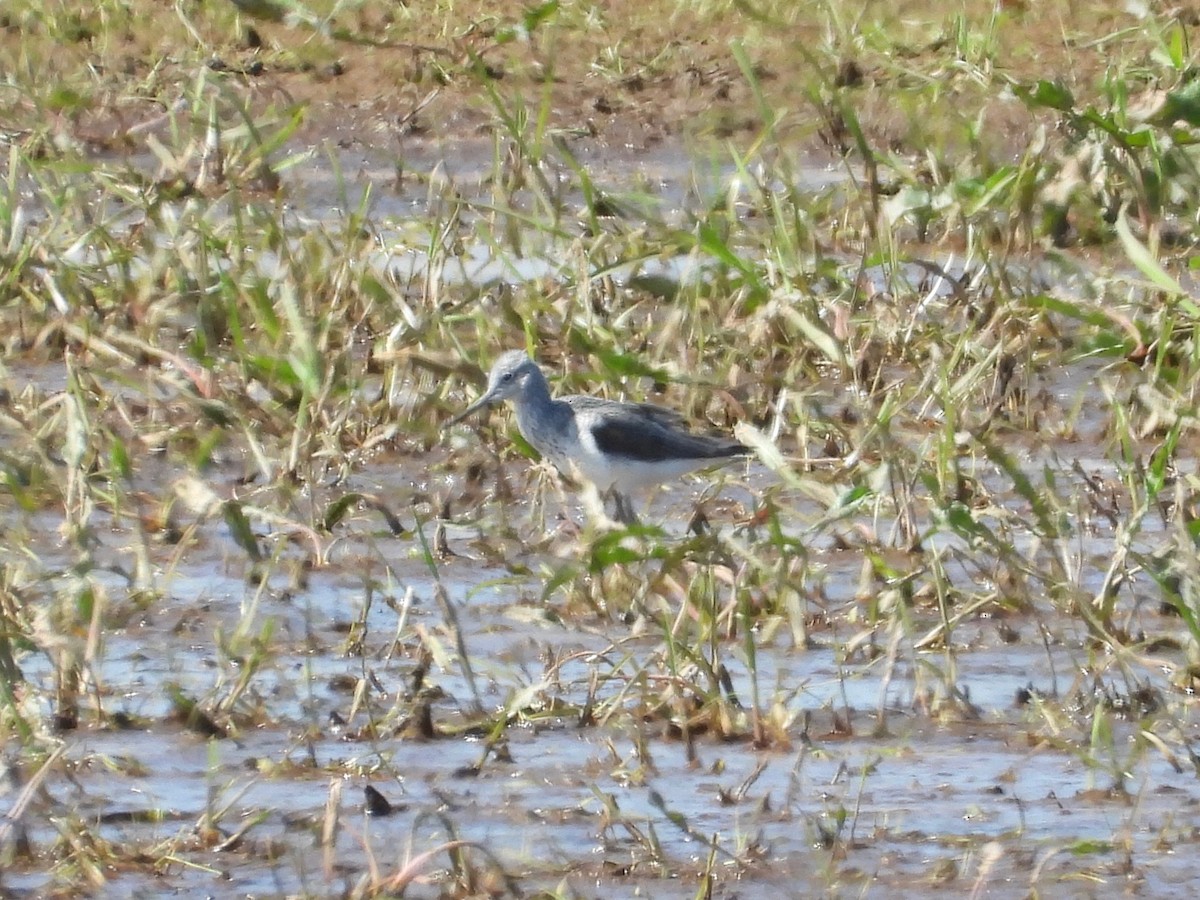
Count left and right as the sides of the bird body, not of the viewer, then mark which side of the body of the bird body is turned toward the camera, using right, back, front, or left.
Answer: left
